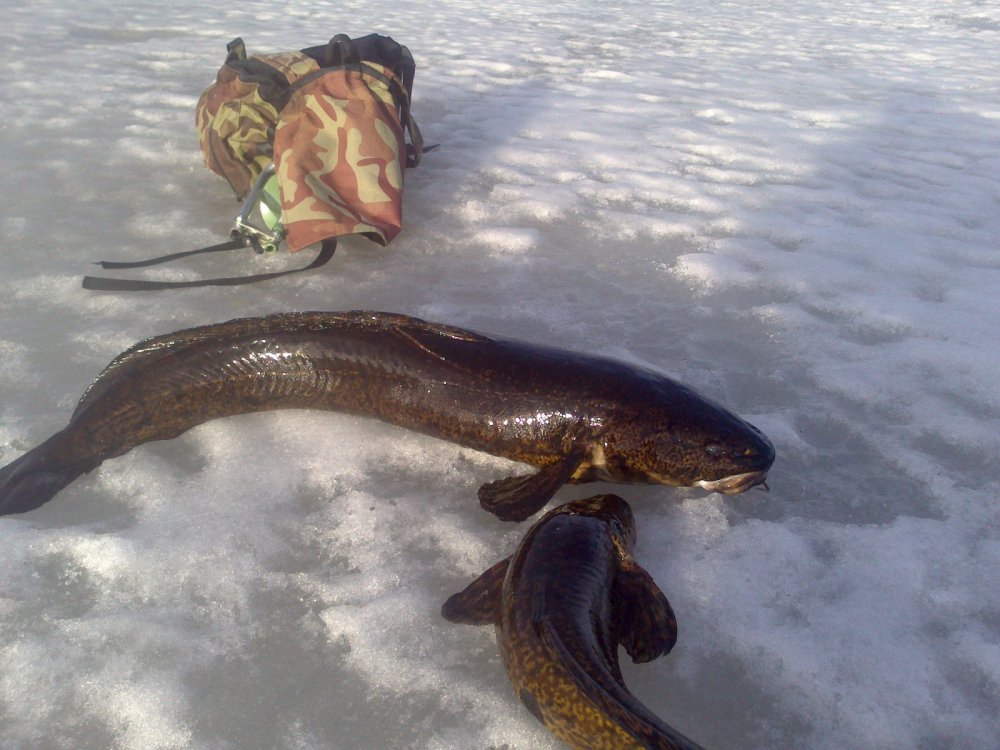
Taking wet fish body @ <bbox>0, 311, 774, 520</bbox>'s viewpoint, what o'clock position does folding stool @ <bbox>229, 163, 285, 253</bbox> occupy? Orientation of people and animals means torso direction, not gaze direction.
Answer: The folding stool is roughly at 8 o'clock from the wet fish body.

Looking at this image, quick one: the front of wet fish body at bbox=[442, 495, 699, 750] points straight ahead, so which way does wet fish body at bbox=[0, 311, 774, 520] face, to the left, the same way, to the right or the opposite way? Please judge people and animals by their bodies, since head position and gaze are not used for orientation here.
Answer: to the right

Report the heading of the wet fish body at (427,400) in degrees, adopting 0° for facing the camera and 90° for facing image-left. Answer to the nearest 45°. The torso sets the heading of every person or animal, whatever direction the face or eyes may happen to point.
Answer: approximately 270°

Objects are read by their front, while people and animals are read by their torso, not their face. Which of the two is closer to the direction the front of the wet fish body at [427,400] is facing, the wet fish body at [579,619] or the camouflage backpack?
the wet fish body

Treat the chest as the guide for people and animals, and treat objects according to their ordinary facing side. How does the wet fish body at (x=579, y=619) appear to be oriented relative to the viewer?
away from the camera

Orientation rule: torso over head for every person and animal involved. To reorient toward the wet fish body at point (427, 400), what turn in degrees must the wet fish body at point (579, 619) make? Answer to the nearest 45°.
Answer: approximately 45° to its left

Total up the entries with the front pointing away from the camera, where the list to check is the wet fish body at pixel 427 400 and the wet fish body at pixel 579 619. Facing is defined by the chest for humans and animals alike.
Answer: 1

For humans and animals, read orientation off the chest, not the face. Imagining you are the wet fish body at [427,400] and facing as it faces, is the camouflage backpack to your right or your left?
on your left

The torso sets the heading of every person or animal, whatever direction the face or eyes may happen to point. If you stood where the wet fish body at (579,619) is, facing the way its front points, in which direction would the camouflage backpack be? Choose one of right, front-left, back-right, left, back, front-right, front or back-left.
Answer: front-left

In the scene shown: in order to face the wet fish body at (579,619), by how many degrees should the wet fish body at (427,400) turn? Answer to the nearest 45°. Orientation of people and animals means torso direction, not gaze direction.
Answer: approximately 90° to its right

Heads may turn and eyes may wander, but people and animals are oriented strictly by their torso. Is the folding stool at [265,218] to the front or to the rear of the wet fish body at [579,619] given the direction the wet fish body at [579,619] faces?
to the front

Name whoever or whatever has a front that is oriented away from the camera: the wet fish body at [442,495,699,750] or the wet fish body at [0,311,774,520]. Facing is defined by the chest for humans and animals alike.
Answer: the wet fish body at [442,495,699,750]
